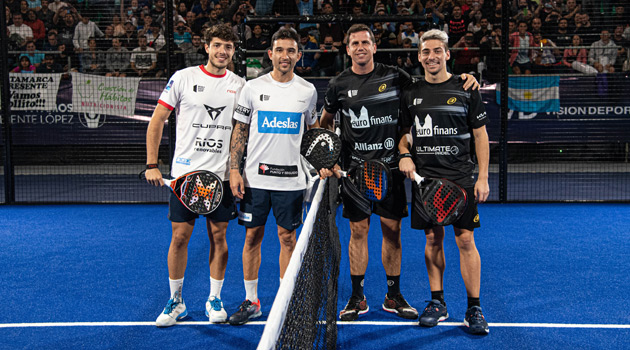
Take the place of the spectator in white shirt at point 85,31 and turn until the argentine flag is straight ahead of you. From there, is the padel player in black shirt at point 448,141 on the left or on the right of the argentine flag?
right

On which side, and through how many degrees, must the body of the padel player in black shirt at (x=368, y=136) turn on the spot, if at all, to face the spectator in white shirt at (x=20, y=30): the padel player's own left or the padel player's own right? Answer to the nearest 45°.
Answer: approximately 135° to the padel player's own right

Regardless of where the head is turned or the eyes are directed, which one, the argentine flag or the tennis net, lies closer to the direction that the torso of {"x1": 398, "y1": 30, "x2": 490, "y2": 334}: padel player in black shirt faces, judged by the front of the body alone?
the tennis net
